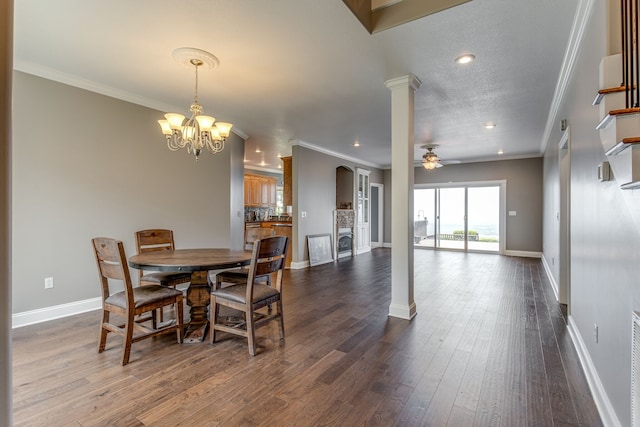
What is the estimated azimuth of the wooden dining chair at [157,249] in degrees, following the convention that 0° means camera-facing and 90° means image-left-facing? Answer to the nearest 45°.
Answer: approximately 315°

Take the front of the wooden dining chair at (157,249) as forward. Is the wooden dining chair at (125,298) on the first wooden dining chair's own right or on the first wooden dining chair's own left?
on the first wooden dining chair's own right

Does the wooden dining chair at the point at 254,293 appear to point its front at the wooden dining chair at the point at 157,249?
yes

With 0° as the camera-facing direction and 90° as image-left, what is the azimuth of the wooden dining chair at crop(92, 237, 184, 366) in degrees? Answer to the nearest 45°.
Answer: approximately 225°

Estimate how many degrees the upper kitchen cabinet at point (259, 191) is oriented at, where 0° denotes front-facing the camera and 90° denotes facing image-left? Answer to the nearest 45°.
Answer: approximately 315°

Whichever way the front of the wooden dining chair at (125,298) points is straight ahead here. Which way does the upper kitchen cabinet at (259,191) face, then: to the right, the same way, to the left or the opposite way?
to the right

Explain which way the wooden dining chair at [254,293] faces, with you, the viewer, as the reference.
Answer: facing away from the viewer and to the left of the viewer

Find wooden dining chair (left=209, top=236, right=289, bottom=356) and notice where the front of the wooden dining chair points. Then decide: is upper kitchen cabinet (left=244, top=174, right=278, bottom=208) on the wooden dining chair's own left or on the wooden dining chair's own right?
on the wooden dining chair's own right
